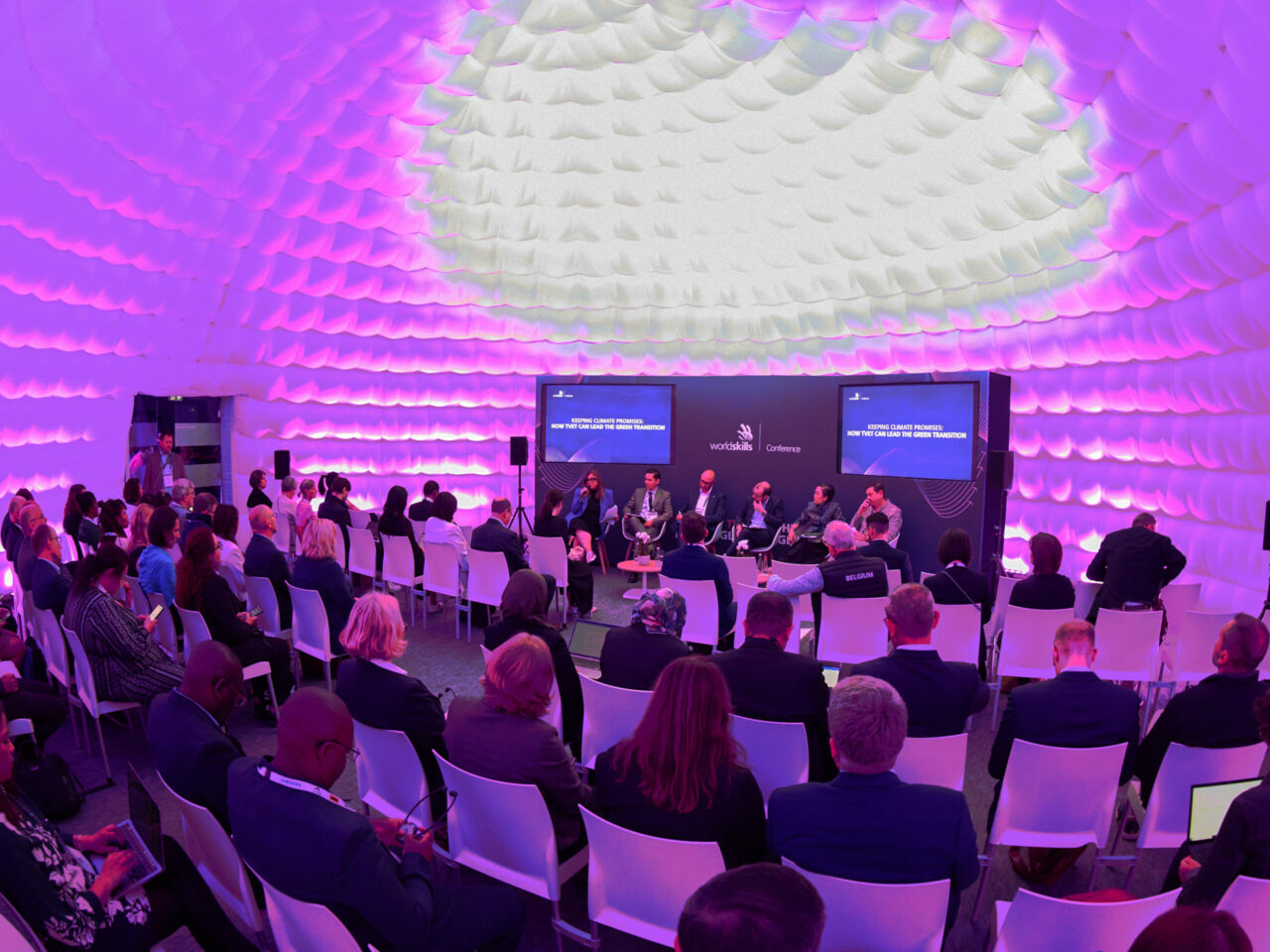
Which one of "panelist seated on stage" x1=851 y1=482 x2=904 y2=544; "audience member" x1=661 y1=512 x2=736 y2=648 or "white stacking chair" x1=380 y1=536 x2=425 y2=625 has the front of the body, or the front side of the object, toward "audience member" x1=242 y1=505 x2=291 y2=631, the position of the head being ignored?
the panelist seated on stage

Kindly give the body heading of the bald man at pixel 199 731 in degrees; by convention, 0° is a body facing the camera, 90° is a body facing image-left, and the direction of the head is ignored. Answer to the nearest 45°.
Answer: approximately 225°

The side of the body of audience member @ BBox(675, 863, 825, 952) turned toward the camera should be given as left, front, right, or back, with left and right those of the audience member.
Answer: back

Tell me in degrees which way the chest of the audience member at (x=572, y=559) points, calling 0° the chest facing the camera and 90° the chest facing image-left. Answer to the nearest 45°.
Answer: approximately 225°

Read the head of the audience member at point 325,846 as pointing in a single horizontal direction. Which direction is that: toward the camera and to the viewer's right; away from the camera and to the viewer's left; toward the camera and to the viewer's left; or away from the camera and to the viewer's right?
away from the camera and to the viewer's right

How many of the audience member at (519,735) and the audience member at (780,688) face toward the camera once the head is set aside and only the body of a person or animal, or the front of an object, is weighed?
0

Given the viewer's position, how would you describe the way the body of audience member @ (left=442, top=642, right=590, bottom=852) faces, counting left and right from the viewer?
facing away from the viewer and to the right of the viewer

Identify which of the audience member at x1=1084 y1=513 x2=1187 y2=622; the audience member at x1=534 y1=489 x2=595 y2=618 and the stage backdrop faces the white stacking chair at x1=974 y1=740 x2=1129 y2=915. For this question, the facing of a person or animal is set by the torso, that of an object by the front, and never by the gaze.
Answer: the stage backdrop

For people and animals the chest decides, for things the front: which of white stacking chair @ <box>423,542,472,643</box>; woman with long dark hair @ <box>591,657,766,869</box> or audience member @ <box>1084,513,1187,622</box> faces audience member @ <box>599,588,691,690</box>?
the woman with long dark hair

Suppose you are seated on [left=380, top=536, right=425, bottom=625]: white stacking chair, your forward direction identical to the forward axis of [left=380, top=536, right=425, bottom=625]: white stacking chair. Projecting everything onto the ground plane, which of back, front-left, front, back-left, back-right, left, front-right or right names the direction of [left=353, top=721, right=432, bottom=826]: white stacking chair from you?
back-right

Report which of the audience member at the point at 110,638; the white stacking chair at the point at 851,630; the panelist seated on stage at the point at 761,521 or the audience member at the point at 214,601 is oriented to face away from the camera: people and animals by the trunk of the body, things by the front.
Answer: the white stacking chair

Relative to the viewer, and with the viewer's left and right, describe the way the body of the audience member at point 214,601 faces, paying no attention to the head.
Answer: facing to the right of the viewer

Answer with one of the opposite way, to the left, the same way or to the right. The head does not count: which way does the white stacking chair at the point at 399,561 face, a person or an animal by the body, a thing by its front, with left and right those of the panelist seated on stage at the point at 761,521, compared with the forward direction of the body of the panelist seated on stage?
the opposite way
